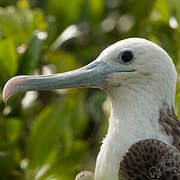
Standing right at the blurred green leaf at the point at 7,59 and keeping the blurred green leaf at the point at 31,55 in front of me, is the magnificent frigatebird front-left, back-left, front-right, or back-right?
front-right

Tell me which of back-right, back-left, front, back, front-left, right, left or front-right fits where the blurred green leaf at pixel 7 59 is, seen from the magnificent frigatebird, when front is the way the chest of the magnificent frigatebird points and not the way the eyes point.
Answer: front-right

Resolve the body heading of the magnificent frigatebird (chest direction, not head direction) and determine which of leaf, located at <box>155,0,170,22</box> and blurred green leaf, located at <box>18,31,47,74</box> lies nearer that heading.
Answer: the blurred green leaf

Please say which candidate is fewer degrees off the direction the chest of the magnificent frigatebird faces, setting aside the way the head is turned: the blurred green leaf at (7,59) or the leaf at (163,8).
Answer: the blurred green leaf

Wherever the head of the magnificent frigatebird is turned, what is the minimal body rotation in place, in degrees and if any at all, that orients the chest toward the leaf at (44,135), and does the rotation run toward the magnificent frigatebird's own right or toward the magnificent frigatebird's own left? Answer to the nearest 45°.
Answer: approximately 45° to the magnificent frigatebird's own right

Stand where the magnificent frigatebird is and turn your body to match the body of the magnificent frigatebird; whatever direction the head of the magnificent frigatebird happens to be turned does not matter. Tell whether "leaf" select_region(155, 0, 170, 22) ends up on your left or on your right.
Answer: on your right

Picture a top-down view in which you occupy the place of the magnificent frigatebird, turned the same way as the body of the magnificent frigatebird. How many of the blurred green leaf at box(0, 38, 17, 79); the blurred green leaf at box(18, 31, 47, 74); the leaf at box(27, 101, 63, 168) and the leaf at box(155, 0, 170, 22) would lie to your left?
0

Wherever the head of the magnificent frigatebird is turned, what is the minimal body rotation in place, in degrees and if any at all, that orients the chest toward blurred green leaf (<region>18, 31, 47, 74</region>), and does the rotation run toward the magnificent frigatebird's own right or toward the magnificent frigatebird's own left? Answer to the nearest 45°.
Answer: approximately 45° to the magnificent frigatebird's own right

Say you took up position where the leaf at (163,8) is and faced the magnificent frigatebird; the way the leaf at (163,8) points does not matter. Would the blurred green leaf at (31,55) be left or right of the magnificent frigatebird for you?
right

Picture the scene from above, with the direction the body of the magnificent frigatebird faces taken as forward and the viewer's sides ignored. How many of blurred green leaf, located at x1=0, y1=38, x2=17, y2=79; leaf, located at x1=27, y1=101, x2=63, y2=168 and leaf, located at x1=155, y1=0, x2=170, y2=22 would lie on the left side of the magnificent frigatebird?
0

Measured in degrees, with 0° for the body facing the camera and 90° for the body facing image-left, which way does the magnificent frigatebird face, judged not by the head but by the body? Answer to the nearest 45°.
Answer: approximately 90°

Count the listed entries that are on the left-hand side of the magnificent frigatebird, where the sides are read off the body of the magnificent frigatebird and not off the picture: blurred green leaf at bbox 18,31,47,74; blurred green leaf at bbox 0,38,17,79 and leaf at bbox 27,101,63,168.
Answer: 0
